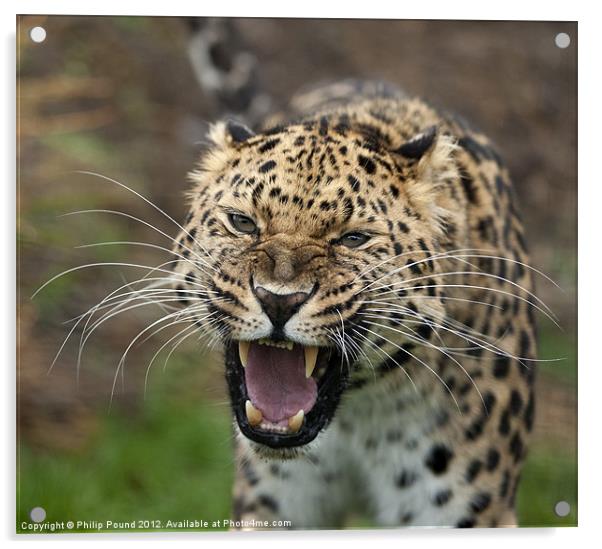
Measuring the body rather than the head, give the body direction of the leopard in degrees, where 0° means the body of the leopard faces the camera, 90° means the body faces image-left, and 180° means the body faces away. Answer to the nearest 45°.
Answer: approximately 0°
